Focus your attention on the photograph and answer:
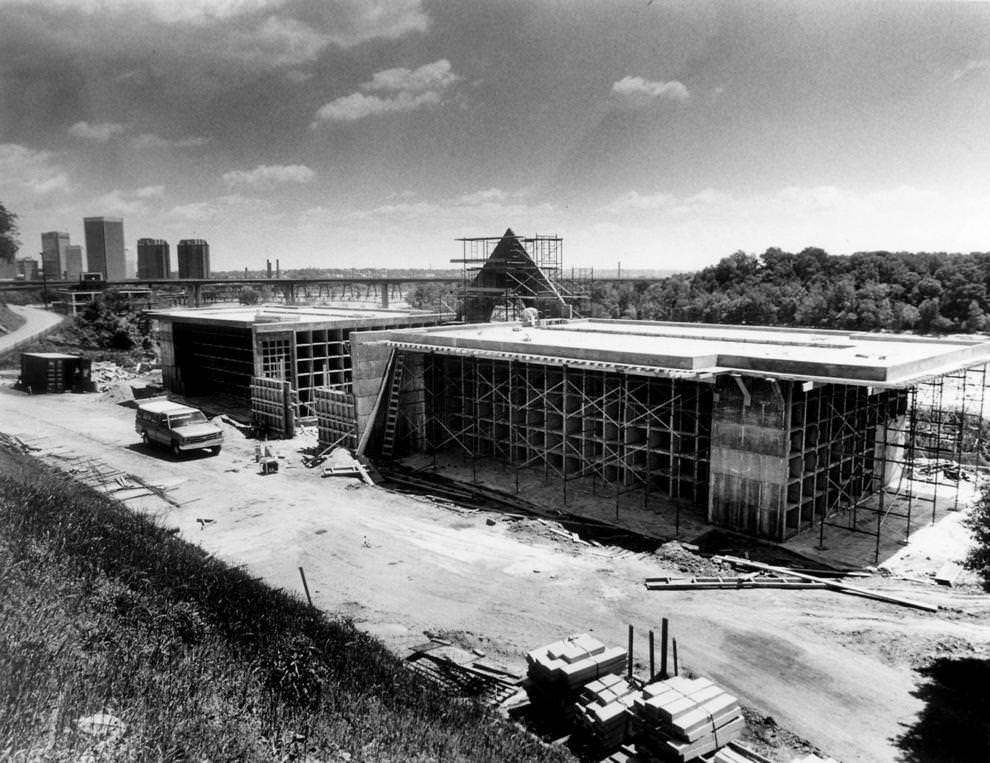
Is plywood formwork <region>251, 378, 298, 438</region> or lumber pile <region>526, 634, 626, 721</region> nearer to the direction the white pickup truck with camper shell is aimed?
the lumber pile

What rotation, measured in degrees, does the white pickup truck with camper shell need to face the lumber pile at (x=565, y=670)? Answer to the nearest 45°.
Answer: approximately 45° to its right

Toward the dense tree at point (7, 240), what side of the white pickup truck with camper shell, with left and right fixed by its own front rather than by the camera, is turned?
back

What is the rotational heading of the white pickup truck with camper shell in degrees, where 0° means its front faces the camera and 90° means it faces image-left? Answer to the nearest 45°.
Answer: approximately 315°

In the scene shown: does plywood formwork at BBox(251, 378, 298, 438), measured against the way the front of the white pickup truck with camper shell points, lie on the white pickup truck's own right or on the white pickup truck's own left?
on the white pickup truck's own left

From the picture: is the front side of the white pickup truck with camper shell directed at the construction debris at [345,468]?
yes

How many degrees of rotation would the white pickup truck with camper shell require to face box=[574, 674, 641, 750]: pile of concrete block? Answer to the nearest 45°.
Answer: approximately 45° to its right

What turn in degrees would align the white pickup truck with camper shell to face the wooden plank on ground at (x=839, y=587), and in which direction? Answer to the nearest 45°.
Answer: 0° — it already faces it

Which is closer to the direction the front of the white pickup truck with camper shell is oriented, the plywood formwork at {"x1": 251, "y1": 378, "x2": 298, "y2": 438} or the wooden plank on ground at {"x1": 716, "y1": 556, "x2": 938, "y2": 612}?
the wooden plank on ground
